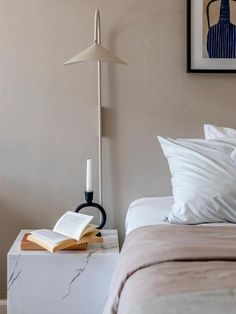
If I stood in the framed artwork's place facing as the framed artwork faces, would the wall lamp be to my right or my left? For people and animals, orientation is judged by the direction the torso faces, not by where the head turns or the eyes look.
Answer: on my right

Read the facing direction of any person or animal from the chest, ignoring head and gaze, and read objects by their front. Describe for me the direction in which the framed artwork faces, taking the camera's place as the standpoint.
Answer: facing the viewer

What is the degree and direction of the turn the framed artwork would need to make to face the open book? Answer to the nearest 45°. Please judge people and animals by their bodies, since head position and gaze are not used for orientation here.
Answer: approximately 45° to its right

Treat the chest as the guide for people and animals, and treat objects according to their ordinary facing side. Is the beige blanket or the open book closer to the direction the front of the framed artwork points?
the beige blanket

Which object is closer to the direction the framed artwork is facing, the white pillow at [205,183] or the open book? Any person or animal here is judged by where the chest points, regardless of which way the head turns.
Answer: the white pillow

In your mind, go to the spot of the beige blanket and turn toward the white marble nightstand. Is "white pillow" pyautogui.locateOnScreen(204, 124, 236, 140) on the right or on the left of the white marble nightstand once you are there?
right

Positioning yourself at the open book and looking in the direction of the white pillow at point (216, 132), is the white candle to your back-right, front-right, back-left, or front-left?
front-left

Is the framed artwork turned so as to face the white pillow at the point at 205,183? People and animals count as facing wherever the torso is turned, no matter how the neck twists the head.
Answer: yes
